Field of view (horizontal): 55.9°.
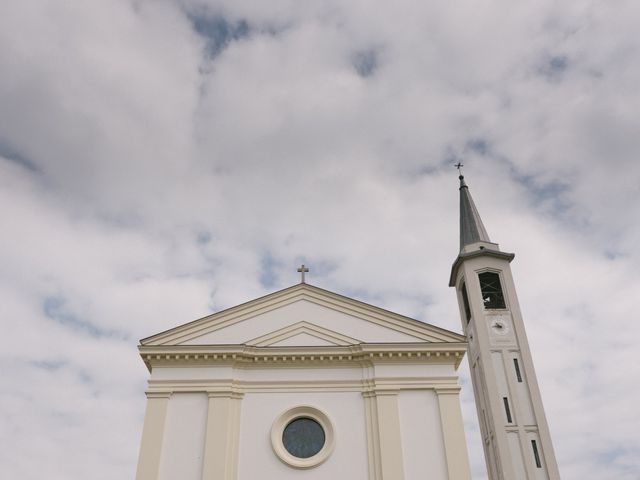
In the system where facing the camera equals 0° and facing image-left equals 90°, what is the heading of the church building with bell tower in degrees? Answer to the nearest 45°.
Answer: approximately 0°

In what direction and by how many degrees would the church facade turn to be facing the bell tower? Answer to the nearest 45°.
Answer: approximately 135° to its left
